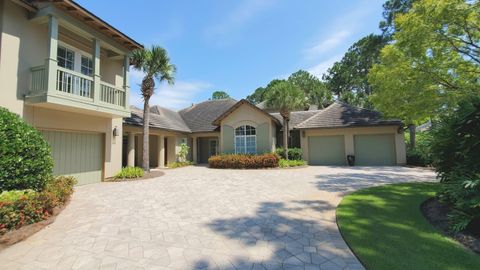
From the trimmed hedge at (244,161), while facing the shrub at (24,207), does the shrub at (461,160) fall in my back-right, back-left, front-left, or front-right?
front-left

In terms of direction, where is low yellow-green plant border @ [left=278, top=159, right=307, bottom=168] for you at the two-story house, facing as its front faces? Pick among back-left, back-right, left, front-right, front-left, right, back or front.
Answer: front-left

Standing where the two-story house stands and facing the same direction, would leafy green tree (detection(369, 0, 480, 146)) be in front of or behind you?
in front

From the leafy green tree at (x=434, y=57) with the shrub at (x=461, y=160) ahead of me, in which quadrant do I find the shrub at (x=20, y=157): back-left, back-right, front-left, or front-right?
front-right

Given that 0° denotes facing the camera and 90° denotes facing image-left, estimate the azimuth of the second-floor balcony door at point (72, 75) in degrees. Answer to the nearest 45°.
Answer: approximately 315°

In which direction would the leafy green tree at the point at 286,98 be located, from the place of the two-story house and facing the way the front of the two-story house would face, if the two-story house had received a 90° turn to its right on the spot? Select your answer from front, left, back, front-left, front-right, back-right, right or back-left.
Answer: back-left

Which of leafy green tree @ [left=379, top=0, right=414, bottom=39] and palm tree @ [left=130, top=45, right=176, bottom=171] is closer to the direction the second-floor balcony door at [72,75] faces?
the leafy green tree

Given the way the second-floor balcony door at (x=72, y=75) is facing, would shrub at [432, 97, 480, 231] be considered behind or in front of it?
in front

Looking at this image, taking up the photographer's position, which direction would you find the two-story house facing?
facing the viewer and to the right of the viewer
